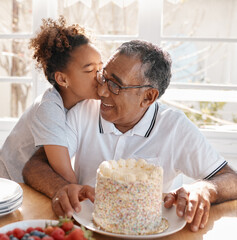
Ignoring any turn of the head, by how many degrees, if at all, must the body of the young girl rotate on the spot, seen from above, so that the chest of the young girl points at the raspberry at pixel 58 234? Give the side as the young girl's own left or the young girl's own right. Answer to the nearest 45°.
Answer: approximately 90° to the young girl's own right

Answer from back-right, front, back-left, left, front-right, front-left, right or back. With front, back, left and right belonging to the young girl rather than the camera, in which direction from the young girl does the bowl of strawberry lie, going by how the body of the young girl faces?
right

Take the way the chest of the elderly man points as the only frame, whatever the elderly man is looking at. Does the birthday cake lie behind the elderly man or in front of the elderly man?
in front

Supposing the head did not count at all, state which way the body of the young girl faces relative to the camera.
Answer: to the viewer's right

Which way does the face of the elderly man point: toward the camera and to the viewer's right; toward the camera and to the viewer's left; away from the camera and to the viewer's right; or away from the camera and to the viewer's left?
toward the camera and to the viewer's left

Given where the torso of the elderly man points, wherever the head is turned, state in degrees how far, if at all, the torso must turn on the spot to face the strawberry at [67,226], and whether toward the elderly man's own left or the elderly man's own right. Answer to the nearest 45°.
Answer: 0° — they already face it

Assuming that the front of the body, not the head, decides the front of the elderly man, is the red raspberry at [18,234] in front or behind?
in front

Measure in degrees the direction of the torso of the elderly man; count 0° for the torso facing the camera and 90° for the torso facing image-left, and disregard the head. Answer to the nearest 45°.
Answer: approximately 0°

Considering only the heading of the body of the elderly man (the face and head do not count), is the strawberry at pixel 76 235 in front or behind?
in front

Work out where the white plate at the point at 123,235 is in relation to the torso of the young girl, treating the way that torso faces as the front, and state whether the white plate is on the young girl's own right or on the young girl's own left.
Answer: on the young girl's own right

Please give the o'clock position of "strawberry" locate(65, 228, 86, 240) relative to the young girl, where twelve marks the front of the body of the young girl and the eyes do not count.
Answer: The strawberry is roughly at 3 o'clock from the young girl.

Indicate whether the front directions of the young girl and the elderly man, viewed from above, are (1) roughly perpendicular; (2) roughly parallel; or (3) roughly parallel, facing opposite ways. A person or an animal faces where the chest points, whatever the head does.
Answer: roughly perpendicular
